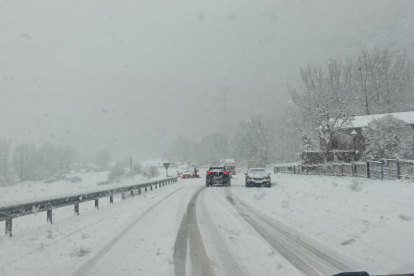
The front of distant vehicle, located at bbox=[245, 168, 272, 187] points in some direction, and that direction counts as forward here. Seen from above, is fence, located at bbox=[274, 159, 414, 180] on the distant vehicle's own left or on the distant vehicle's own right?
on the distant vehicle's own right

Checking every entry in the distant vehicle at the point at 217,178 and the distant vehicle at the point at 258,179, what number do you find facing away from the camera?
2

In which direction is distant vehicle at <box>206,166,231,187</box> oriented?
away from the camera

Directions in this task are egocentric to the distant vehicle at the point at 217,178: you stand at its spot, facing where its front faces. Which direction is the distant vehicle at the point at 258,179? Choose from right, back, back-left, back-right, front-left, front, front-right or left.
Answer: back-right

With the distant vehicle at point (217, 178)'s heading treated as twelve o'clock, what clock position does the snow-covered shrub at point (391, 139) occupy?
The snow-covered shrub is roughly at 3 o'clock from the distant vehicle.

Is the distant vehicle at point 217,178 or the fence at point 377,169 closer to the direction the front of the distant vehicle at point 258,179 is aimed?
the distant vehicle
